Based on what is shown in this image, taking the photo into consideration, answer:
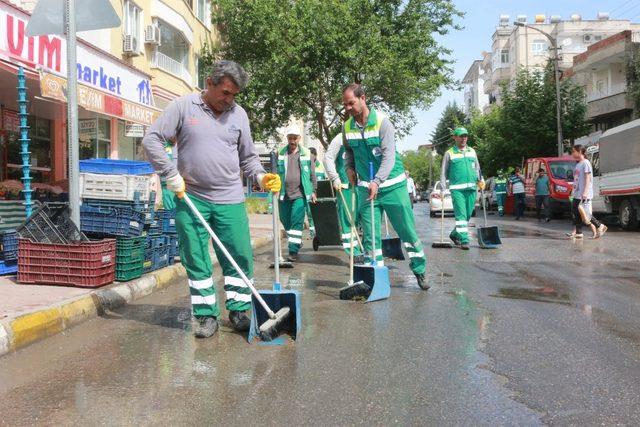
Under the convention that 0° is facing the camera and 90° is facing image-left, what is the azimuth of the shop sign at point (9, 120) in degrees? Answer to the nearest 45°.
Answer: approximately 315°

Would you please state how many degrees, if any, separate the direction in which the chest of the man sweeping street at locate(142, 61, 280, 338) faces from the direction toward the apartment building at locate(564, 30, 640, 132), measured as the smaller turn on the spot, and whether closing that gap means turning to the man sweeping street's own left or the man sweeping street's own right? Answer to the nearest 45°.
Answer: approximately 90° to the man sweeping street's own left

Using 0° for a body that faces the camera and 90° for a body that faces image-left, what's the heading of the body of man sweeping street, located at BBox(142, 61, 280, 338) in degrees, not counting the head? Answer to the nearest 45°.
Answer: approximately 315°

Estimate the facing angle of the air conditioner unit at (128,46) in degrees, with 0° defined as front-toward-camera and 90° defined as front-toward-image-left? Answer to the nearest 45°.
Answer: approximately 315°

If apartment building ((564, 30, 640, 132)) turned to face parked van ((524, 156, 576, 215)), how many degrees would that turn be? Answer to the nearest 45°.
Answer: approximately 45° to its left

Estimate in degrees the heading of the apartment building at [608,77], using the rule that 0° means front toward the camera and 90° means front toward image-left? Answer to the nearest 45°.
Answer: approximately 45°
